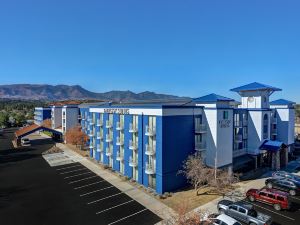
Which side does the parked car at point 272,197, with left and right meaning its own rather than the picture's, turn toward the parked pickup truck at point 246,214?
left

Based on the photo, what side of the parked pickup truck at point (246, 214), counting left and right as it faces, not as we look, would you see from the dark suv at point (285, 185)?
right

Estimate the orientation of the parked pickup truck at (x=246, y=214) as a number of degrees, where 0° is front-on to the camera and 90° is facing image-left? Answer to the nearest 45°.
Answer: approximately 135°

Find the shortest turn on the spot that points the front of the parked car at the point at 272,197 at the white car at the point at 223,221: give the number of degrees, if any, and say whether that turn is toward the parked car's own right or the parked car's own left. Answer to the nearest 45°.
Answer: approximately 90° to the parked car's own left

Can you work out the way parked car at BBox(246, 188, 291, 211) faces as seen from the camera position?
facing away from the viewer and to the left of the viewer

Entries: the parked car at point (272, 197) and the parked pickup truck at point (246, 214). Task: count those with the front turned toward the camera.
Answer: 0

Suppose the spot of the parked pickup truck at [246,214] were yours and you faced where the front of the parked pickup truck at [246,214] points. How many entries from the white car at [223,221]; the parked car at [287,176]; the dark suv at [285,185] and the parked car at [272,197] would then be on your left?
1
